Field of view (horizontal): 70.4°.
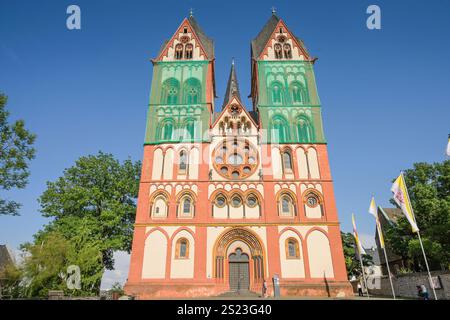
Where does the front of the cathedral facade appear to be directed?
toward the camera

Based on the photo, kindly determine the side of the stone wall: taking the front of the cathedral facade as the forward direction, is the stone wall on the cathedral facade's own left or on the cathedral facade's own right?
on the cathedral facade's own left

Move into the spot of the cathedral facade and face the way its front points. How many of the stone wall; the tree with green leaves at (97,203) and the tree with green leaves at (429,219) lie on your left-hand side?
2

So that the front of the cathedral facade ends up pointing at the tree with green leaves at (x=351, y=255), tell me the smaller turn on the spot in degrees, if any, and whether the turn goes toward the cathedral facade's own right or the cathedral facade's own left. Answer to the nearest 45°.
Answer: approximately 135° to the cathedral facade's own left

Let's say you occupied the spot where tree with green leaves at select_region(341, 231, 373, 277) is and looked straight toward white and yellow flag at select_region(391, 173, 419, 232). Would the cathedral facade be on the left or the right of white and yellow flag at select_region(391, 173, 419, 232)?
right

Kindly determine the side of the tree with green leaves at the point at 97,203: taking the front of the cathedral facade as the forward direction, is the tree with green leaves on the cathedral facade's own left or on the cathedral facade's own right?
on the cathedral facade's own right

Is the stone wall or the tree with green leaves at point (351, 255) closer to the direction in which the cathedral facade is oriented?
the stone wall

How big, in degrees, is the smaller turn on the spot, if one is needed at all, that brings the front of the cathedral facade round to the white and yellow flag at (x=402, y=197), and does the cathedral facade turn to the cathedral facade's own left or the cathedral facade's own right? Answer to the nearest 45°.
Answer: approximately 45° to the cathedral facade's own left

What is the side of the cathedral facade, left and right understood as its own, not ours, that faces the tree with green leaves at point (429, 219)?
left

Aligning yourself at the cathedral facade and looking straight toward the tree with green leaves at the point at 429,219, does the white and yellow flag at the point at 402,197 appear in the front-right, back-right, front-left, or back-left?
front-right
